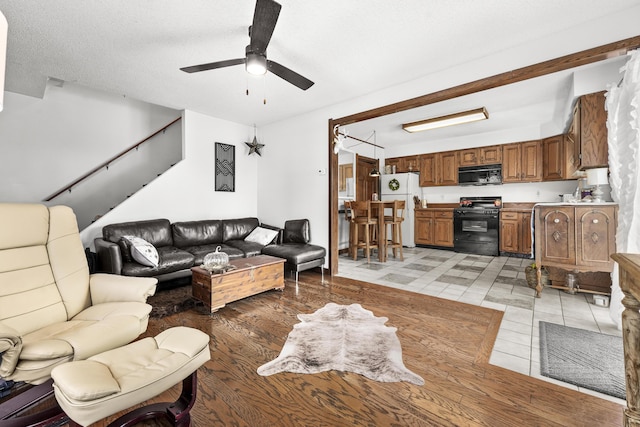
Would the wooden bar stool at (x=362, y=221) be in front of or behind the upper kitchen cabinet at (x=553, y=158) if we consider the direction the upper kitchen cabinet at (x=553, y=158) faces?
in front

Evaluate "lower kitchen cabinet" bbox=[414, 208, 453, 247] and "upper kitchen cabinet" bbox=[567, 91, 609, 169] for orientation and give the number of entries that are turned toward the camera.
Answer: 1

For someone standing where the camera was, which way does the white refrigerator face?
facing the viewer and to the left of the viewer

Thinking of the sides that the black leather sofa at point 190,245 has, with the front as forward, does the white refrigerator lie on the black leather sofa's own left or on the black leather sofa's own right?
on the black leather sofa's own left

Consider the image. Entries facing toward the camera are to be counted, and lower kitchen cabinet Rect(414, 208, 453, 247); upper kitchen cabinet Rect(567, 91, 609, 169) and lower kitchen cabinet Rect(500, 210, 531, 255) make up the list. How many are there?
2

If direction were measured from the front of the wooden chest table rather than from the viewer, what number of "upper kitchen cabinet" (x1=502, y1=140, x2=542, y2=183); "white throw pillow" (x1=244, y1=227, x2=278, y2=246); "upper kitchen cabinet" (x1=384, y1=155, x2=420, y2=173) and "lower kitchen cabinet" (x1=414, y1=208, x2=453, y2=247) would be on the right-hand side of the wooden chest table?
0

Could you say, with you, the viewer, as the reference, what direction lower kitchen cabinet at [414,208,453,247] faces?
facing the viewer

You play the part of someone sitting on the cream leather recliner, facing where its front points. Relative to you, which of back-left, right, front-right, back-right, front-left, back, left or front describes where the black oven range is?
front-left

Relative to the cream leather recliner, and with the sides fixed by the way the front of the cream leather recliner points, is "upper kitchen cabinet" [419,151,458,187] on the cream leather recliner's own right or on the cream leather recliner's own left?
on the cream leather recliner's own left

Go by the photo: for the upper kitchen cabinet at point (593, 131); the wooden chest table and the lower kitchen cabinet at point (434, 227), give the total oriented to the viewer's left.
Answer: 1

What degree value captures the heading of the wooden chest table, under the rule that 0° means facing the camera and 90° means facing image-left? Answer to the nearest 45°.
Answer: approximately 315°

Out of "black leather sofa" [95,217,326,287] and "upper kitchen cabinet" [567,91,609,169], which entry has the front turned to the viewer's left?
the upper kitchen cabinet

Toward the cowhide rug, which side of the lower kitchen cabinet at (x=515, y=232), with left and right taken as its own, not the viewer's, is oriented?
front

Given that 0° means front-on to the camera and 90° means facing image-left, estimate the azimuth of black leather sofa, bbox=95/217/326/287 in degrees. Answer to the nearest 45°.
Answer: approximately 315°

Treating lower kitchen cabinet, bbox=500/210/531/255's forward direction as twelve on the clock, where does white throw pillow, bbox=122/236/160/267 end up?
The white throw pillow is roughly at 1 o'clock from the lower kitchen cabinet.

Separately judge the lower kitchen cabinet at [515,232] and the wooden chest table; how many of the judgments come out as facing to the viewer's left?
0

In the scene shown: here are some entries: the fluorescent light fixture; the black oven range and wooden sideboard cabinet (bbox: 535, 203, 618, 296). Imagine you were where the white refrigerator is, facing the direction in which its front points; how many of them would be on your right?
0

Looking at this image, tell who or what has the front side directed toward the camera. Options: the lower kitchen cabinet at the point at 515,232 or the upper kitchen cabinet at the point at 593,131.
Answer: the lower kitchen cabinet

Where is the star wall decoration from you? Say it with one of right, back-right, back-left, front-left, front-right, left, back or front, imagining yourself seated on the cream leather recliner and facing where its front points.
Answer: left

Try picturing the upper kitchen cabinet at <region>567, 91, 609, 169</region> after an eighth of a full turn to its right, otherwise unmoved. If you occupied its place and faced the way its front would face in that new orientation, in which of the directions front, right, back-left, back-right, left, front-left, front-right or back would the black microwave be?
front

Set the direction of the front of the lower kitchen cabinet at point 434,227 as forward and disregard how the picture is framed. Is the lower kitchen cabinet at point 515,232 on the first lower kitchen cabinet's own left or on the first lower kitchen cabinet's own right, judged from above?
on the first lower kitchen cabinet's own left

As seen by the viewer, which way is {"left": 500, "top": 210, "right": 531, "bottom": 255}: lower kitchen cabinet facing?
toward the camera
